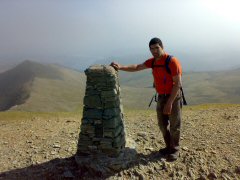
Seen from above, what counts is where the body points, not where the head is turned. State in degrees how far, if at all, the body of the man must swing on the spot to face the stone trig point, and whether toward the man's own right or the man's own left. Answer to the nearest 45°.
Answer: approximately 45° to the man's own right

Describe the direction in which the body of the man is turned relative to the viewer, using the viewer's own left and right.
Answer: facing the viewer and to the left of the viewer
